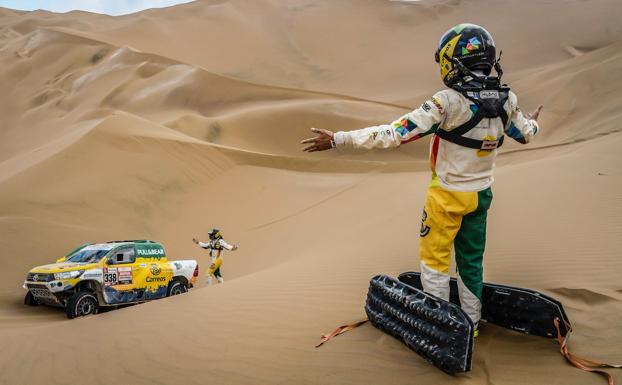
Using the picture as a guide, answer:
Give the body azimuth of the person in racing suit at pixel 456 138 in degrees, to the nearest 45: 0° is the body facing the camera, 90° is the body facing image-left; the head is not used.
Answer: approximately 135°

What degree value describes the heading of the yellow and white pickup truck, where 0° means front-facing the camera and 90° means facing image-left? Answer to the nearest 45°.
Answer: approximately 45°

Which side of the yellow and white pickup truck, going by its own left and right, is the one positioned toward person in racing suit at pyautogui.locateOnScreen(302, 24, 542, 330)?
left

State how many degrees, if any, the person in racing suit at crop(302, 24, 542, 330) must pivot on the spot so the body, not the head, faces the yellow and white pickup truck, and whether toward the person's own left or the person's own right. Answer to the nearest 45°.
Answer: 0° — they already face it
